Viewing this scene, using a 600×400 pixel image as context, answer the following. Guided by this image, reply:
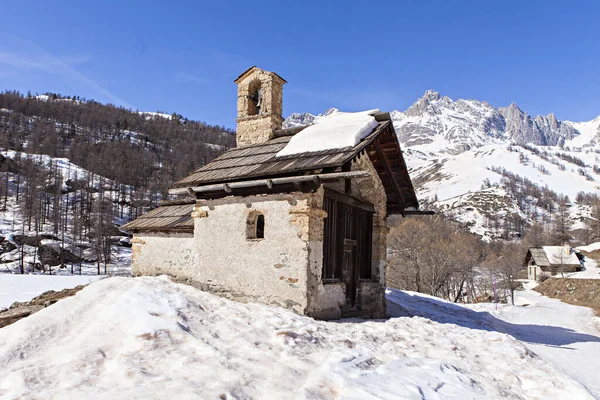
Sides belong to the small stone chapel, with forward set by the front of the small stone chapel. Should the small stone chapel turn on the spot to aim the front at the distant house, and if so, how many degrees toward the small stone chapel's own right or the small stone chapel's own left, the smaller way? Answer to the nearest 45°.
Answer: approximately 90° to the small stone chapel's own left

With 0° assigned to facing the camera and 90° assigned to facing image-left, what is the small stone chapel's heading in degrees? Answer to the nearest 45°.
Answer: approximately 315°
